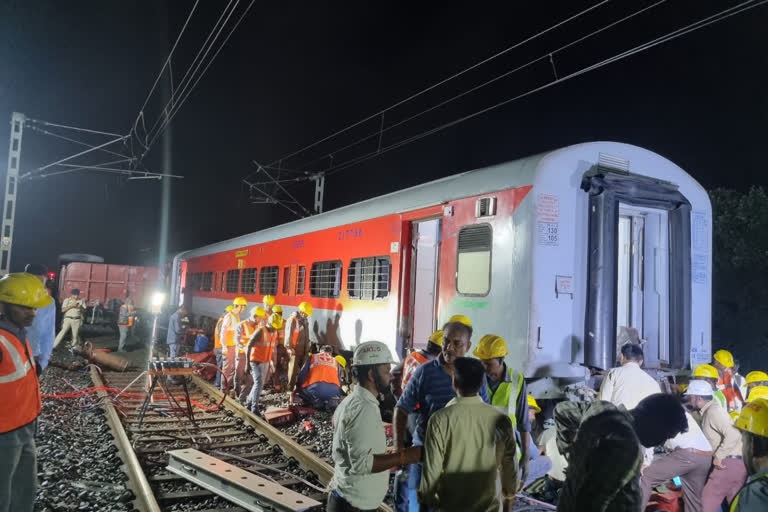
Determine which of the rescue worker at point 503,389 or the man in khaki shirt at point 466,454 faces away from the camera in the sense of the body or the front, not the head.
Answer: the man in khaki shirt at point 466,454

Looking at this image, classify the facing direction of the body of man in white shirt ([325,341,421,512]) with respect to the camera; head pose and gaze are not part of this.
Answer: to the viewer's right

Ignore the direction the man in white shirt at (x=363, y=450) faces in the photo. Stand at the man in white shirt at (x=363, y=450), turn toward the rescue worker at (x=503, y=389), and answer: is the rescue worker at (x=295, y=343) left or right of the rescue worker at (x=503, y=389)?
left

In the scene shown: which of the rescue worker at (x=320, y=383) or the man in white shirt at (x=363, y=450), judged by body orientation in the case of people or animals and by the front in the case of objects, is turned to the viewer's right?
the man in white shirt

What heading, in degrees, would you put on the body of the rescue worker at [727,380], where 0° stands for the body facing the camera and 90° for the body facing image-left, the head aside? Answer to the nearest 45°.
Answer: approximately 90°

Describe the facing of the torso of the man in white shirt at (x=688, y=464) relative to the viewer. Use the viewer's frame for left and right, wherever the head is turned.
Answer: facing to the left of the viewer

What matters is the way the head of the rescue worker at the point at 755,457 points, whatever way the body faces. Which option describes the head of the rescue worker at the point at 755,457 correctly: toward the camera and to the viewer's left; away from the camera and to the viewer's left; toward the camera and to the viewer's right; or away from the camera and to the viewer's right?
away from the camera and to the viewer's left

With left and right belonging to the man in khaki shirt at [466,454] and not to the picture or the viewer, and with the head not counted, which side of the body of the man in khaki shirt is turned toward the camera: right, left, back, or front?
back

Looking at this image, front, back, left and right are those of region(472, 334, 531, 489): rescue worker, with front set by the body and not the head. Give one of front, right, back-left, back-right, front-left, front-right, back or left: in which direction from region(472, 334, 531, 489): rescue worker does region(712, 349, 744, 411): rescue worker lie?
back

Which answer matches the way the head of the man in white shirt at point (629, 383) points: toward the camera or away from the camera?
away from the camera
